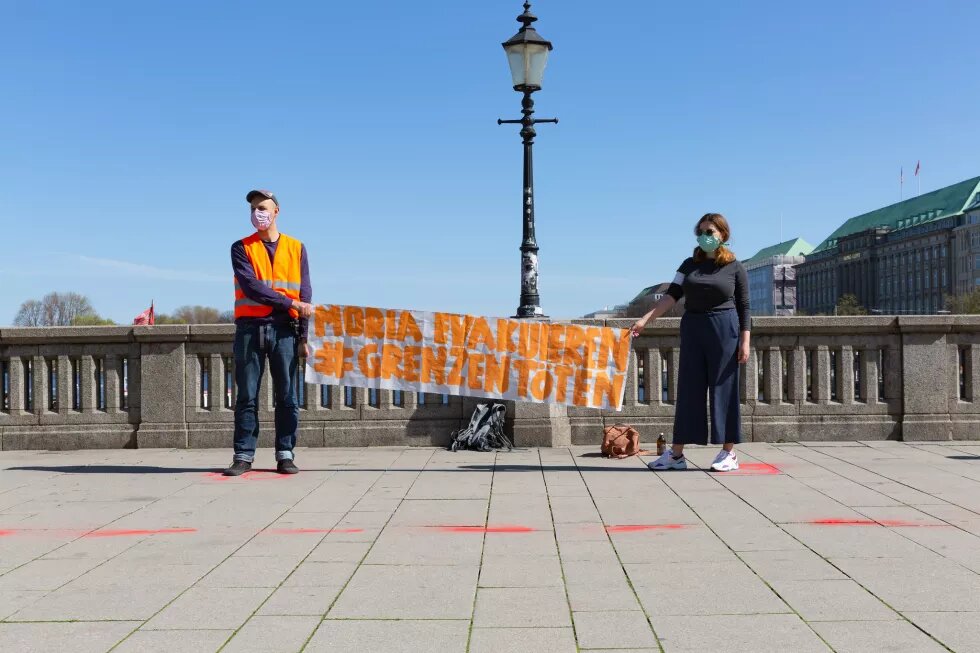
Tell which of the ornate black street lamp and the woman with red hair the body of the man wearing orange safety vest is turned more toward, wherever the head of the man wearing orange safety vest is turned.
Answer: the woman with red hair

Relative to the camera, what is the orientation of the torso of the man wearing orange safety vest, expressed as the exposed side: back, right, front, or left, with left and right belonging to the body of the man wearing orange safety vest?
front

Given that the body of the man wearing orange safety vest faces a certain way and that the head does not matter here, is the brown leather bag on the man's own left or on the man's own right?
on the man's own left

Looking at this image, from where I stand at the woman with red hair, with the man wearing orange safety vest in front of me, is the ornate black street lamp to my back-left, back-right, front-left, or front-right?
front-right

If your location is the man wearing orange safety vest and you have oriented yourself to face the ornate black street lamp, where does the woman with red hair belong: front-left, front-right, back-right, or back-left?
front-right

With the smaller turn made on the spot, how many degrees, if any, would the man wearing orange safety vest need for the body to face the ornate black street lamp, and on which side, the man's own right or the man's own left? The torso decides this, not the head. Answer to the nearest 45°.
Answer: approximately 135° to the man's own left

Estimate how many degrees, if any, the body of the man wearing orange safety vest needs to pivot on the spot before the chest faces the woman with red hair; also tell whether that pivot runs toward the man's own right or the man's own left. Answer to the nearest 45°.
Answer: approximately 90° to the man's own left

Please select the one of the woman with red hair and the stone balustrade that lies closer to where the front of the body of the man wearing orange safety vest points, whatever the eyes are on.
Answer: the woman with red hair
